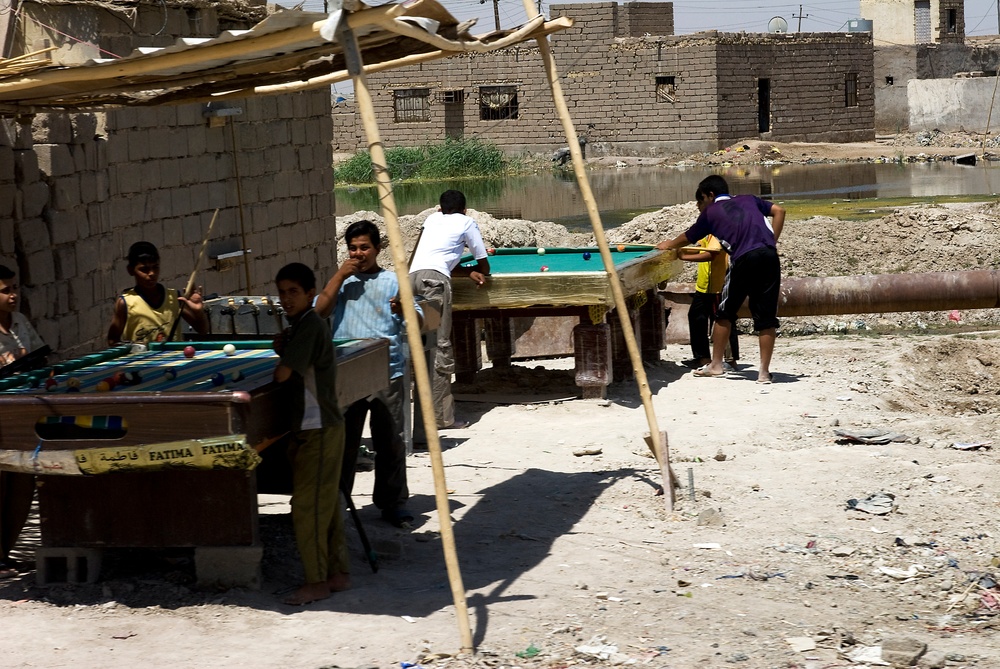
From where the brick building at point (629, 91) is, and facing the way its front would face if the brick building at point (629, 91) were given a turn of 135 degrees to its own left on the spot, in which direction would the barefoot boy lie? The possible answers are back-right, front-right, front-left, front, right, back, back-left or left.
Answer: back

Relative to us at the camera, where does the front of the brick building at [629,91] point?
facing the viewer and to the right of the viewer

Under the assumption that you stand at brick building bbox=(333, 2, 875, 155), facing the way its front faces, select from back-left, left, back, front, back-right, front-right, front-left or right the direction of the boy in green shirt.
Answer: front-right

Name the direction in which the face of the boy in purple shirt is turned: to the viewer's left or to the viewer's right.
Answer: to the viewer's left

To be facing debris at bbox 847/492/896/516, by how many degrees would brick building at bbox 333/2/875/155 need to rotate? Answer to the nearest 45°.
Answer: approximately 45° to its right

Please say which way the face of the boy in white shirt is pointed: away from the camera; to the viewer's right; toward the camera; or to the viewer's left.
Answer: away from the camera

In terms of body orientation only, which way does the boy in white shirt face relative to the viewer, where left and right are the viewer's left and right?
facing away from the viewer and to the right of the viewer

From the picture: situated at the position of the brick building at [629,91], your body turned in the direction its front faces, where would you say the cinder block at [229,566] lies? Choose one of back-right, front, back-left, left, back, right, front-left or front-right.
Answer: front-right

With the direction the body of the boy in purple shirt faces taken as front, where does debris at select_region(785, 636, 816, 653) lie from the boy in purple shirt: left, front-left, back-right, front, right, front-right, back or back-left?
back-left

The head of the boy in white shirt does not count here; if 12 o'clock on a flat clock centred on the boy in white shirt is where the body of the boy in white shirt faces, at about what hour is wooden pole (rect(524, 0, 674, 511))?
The wooden pole is roughly at 4 o'clock from the boy in white shirt.

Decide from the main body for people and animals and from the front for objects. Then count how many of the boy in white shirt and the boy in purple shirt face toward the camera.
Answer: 0

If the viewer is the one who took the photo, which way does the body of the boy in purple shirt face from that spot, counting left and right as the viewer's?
facing away from the viewer and to the left of the viewer
